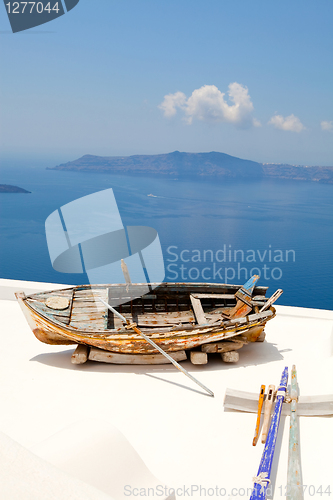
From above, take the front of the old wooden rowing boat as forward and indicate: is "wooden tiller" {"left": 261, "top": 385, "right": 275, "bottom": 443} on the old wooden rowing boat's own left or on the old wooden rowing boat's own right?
on the old wooden rowing boat's own left

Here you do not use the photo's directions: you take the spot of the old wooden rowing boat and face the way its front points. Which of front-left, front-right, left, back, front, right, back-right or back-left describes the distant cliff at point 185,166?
right

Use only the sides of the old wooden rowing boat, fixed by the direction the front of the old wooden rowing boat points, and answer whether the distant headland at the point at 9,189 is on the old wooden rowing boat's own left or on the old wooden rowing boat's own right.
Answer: on the old wooden rowing boat's own right

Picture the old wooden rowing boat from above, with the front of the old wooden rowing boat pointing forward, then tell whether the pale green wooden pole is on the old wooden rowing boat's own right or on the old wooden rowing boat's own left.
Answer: on the old wooden rowing boat's own left

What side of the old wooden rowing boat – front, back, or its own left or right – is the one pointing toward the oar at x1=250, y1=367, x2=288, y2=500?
left

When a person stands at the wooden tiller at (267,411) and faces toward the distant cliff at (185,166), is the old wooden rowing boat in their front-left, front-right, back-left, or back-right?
front-left

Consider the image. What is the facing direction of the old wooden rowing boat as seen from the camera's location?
facing to the left of the viewer
